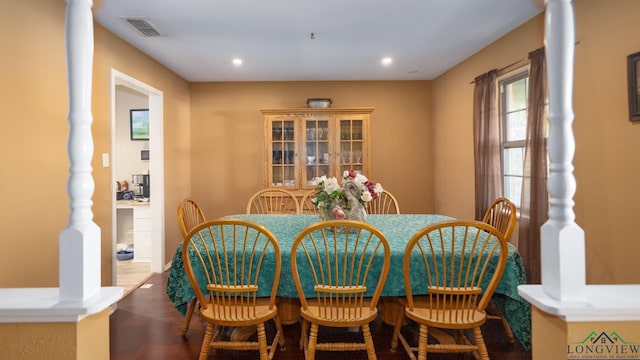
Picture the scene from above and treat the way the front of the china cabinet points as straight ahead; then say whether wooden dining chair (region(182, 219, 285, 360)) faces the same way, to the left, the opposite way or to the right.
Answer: the opposite way

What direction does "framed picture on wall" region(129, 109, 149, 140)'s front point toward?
toward the camera

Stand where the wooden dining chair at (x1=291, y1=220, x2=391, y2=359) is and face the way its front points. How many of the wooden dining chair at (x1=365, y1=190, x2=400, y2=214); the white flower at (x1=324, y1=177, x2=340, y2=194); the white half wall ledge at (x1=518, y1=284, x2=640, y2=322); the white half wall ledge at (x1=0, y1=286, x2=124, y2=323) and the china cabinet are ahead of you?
3

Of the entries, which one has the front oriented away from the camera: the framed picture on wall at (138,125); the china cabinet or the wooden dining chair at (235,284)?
the wooden dining chair

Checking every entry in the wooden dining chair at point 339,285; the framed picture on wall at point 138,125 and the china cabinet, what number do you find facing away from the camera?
1

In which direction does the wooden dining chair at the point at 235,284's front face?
away from the camera

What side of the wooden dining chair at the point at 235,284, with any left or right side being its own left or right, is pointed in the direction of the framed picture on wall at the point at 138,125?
front

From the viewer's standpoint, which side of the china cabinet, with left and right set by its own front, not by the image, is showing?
front

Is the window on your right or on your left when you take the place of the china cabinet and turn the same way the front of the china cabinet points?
on your left

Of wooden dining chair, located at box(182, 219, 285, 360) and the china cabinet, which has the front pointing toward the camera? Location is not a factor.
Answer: the china cabinet

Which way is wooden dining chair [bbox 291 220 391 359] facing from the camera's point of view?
away from the camera

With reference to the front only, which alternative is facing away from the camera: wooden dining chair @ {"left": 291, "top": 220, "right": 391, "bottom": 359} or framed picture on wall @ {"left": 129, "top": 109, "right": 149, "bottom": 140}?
the wooden dining chair

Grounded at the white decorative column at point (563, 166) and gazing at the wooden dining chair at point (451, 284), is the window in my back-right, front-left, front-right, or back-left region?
front-right

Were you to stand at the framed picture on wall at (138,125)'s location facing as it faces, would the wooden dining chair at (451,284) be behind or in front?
in front
